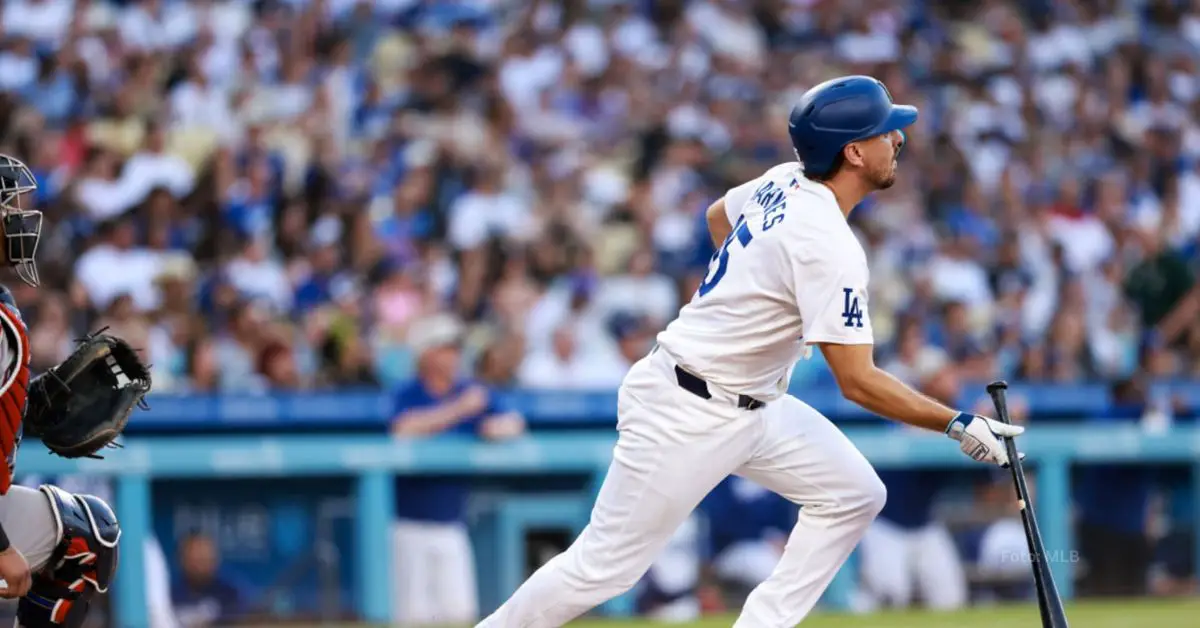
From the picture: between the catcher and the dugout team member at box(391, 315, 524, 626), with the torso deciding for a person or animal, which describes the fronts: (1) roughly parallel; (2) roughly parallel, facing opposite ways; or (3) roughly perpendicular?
roughly perpendicular

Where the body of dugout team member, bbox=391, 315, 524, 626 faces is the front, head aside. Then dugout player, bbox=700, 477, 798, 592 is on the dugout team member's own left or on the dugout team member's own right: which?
on the dugout team member's own left

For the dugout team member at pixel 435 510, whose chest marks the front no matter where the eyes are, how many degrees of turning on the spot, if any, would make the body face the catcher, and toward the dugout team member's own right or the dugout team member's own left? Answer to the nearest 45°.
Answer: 0° — they already face them

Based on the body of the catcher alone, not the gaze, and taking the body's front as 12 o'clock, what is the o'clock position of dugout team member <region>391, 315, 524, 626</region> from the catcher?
The dugout team member is roughly at 10 o'clock from the catcher.

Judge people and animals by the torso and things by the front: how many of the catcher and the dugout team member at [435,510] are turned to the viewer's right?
1

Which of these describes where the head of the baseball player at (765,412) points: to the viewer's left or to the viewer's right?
to the viewer's right

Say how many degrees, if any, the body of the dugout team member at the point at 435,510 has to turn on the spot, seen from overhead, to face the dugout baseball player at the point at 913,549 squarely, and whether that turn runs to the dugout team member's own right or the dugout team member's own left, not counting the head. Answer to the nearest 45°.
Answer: approximately 90° to the dugout team member's own left

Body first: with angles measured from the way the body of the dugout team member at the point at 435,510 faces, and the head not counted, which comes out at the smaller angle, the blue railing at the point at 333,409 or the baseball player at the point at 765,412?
the baseball player

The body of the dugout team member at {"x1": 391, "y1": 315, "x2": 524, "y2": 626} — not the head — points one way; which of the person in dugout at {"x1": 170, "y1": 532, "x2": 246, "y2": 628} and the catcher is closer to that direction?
the catcher

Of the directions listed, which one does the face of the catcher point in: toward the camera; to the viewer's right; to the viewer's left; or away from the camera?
to the viewer's right

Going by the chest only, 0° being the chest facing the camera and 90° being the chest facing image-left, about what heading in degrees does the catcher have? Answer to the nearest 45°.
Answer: approximately 270°

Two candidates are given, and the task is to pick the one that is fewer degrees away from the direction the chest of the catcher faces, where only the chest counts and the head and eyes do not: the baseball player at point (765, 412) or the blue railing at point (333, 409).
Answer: the baseball player

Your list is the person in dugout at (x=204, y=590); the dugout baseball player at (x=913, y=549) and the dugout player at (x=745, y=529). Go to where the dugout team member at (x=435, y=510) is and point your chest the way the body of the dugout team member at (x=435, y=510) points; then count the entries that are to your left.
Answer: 2
